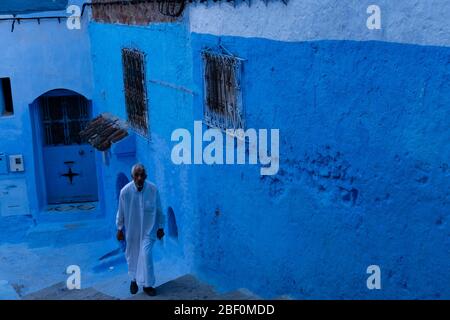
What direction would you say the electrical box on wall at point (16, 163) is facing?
toward the camera

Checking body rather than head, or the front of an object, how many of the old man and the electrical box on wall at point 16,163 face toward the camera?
2

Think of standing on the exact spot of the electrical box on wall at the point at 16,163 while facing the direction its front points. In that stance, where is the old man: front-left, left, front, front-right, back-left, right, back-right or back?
front

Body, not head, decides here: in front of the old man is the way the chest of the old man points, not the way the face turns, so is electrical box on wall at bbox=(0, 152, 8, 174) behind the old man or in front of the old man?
behind

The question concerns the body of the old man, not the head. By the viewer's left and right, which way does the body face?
facing the viewer
